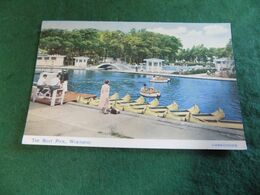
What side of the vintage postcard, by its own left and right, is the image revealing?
front
